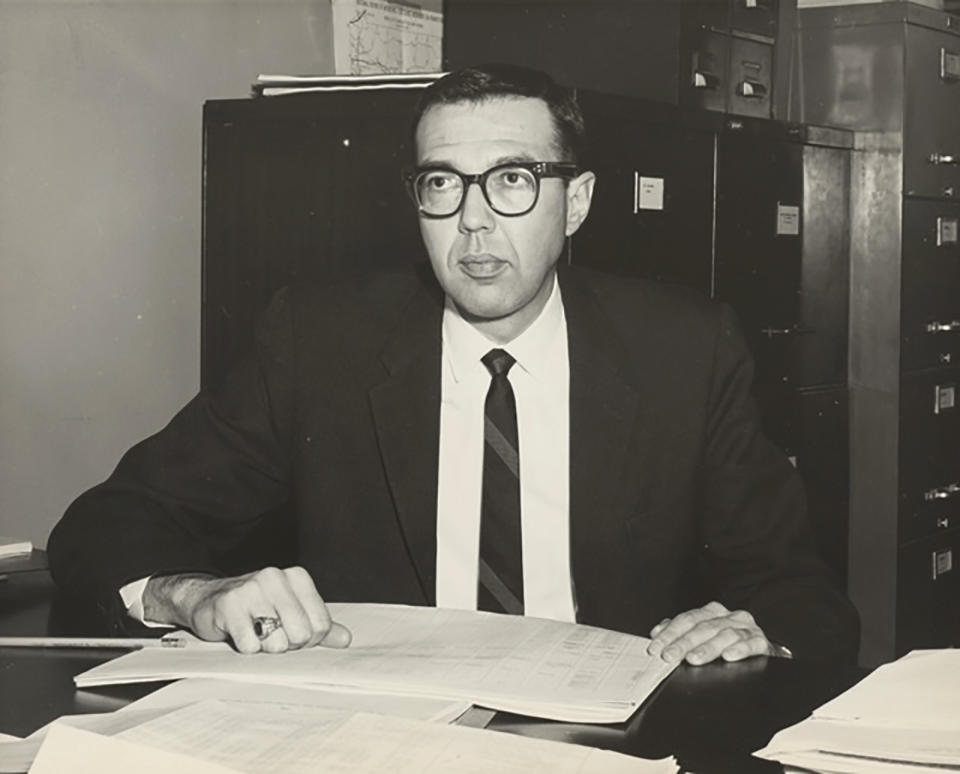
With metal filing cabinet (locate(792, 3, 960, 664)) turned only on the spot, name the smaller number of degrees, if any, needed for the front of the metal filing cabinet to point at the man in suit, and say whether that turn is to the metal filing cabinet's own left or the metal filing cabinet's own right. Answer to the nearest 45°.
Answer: approximately 45° to the metal filing cabinet's own right

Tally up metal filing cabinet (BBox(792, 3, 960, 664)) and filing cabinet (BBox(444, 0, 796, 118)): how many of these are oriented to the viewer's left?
0

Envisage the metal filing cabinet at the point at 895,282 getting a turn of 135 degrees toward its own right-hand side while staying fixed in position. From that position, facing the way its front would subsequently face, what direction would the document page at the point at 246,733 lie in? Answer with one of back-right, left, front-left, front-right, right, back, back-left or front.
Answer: left

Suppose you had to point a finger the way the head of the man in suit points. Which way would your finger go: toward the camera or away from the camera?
toward the camera

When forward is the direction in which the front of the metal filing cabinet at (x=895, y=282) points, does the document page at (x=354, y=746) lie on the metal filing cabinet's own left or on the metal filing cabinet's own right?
on the metal filing cabinet's own right

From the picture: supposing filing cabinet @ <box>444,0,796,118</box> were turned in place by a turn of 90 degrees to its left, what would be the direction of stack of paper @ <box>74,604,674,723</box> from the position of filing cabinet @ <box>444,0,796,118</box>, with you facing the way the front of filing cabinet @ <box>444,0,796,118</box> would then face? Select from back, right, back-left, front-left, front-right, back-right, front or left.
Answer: back-right

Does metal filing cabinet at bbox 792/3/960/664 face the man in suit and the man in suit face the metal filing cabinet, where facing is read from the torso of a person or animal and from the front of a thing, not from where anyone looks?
no

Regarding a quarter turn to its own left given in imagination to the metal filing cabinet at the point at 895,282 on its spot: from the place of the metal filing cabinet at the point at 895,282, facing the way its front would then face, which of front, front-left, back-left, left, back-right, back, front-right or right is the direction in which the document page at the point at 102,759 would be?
back-right

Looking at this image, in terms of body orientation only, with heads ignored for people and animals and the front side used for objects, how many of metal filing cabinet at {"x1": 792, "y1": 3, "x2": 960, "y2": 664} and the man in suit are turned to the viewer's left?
0

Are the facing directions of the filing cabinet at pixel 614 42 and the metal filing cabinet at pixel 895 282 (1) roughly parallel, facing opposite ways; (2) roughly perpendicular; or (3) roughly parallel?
roughly parallel

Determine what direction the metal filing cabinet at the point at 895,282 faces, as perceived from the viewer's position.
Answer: facing the viewer and to the right of the viewer

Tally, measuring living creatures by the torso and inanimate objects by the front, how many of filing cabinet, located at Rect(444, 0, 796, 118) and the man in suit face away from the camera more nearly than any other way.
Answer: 0

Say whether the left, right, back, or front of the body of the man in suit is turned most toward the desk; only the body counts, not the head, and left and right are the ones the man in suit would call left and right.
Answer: front

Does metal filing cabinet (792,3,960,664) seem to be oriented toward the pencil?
no

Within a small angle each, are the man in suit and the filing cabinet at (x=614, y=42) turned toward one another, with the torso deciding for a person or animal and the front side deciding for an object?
no

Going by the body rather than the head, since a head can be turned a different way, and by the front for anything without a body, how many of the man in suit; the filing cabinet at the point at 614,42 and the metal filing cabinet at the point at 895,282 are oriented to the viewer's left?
0

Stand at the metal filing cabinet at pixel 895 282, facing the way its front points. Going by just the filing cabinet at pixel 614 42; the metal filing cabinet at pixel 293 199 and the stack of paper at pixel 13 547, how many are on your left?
0

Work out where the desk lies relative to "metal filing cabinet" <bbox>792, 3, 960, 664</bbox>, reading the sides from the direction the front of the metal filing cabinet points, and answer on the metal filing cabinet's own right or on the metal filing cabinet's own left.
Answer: on the metal filing cabinet's own right

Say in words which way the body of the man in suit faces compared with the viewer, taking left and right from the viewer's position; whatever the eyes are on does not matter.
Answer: facing the viewer

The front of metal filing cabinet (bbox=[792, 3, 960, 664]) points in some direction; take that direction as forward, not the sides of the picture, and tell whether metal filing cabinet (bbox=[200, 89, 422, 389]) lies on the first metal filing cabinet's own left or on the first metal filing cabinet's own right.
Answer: on the first metal filing cabinet's own right
